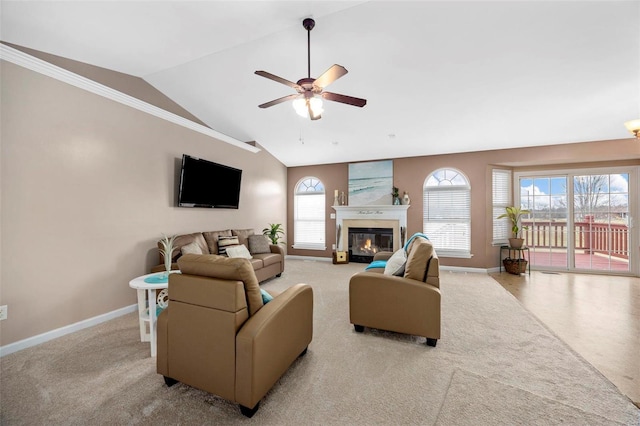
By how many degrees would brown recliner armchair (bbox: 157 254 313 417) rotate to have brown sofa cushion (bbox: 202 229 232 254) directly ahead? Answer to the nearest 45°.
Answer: approximately 45° to its left

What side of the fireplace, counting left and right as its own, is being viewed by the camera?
front

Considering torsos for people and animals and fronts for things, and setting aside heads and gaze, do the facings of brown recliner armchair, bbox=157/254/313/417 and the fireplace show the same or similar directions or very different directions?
very different directions

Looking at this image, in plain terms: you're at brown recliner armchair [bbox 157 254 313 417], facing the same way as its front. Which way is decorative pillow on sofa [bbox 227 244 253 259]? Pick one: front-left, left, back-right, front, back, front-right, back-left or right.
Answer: front-left

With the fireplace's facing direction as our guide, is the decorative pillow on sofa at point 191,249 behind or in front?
in front

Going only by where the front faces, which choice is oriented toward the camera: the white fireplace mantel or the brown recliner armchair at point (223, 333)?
the white fireplace mantel

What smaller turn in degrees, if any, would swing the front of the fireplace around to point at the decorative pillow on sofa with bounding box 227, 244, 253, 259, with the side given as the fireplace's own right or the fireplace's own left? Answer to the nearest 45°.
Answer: approximately 45° to the fireplace's own right

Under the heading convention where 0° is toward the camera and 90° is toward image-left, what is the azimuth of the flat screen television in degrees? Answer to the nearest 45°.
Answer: approximately 315°

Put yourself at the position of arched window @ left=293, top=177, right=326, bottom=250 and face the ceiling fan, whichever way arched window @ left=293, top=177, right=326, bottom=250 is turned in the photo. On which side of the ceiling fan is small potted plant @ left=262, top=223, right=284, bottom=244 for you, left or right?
right

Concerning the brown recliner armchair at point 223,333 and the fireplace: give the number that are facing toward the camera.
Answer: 1

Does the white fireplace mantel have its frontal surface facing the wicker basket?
no

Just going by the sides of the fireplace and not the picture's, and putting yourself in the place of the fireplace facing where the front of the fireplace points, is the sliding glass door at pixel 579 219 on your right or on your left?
on your left

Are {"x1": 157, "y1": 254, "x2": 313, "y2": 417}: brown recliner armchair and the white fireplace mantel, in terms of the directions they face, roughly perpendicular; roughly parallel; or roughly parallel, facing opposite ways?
roughly parallel, facing opposite ways

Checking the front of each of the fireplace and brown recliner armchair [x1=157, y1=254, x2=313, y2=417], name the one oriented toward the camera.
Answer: the fireplace

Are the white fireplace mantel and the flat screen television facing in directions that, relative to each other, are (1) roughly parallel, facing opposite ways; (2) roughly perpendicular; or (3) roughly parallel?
roughly perpendicular

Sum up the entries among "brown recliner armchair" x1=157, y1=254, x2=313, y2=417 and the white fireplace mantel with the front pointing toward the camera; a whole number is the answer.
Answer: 1

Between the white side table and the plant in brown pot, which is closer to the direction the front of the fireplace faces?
the white side table

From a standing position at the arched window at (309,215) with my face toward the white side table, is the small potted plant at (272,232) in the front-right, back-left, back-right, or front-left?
front-right

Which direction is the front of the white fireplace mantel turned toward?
toward the camera

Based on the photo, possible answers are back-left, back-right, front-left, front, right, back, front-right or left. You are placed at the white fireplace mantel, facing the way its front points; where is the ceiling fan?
front
